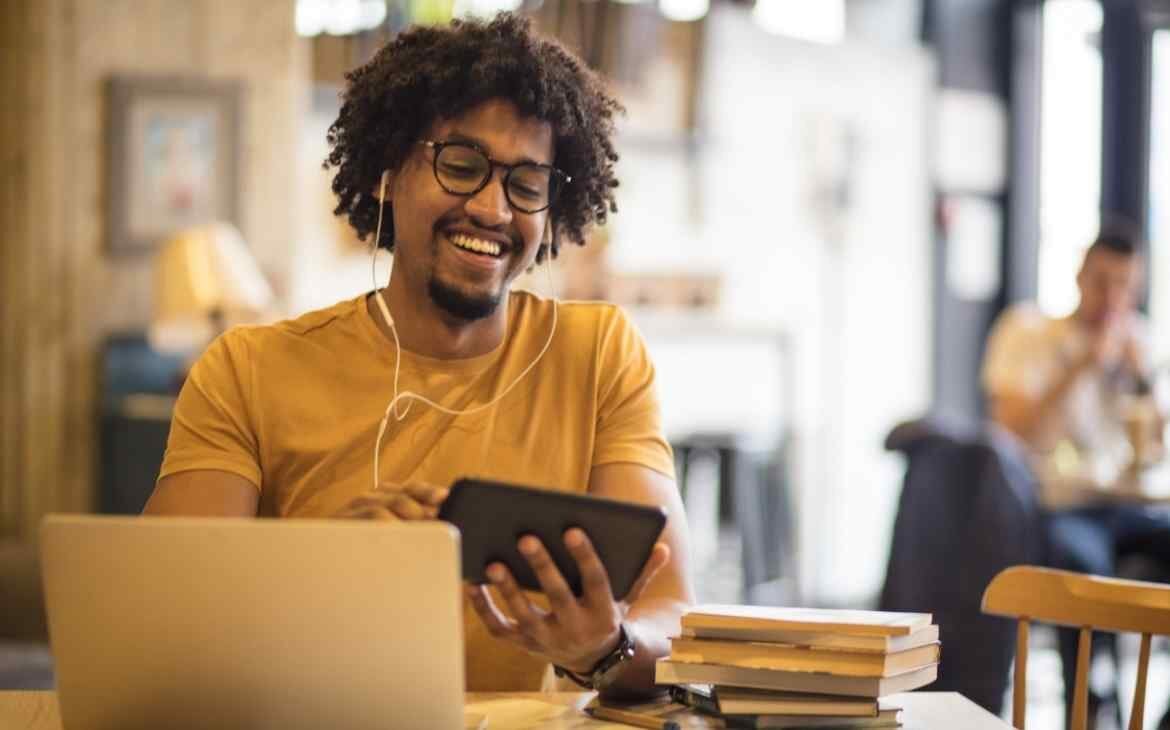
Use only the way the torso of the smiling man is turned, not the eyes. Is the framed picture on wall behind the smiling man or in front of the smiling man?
behind

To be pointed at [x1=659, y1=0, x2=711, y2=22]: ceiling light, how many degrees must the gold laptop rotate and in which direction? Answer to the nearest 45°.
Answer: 0° — it already faces it

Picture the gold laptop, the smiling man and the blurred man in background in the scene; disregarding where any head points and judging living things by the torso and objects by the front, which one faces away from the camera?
the gold laptop

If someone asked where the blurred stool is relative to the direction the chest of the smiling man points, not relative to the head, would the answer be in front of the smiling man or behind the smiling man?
behind

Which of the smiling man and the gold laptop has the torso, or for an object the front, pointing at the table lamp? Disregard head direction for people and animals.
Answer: the gold laptop

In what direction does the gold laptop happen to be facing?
away from the camera

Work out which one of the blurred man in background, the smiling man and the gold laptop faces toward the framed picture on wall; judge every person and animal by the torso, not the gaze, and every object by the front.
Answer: the gold laptop

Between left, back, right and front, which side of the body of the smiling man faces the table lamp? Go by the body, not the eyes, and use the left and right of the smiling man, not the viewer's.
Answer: back
